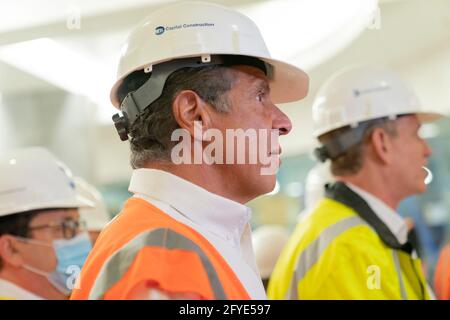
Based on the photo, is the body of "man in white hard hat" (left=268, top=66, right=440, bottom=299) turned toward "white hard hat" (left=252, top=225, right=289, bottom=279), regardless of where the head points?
no

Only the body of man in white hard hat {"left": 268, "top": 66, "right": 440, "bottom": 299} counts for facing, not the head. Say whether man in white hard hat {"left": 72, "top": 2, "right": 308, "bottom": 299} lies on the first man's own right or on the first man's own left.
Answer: on the first man's own right

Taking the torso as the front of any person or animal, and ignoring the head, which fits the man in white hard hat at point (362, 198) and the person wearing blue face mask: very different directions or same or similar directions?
same or similar directions

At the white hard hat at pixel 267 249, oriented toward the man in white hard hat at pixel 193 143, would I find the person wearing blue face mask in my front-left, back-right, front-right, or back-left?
front-right

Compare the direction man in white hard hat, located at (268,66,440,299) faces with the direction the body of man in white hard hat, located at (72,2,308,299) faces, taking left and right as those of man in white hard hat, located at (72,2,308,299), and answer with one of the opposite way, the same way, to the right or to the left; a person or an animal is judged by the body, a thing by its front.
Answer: the same way

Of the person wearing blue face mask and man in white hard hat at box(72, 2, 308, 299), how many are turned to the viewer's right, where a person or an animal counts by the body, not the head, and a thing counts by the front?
2

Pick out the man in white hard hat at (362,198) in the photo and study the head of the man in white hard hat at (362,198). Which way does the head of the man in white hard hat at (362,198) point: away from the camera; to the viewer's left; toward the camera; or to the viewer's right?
to the viewer's right

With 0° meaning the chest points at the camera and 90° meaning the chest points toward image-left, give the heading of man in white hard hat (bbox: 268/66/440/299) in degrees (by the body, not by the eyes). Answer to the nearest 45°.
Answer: approximately 270°

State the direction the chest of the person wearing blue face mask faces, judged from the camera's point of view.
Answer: to the viewer's right

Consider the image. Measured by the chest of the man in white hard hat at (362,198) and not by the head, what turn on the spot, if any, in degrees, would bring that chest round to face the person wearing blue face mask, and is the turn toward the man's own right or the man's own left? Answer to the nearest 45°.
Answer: approximately 180°

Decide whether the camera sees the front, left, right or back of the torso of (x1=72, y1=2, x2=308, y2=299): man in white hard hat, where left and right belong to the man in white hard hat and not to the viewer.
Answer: right

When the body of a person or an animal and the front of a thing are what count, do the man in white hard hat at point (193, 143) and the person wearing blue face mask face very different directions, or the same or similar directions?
same or similar directions
